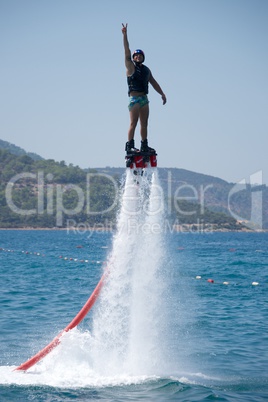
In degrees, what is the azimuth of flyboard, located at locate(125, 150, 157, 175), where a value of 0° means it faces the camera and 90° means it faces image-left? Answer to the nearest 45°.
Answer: approximately 0°
